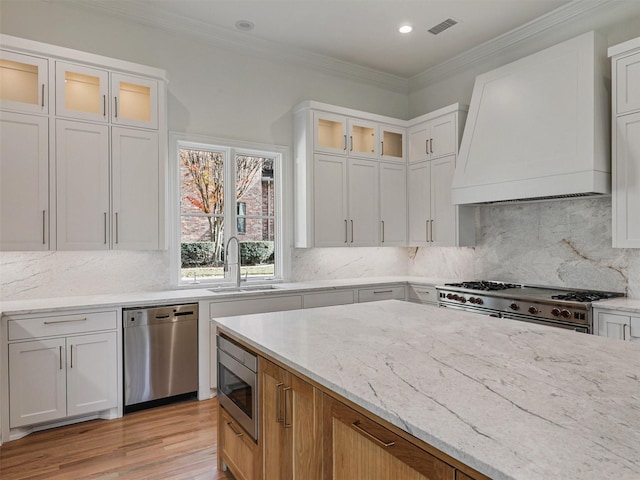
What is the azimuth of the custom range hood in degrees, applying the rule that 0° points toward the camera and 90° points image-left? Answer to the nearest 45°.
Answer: approximately 45°

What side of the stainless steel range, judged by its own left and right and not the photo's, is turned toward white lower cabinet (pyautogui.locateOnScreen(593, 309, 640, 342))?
left
